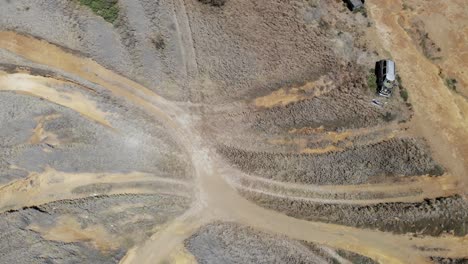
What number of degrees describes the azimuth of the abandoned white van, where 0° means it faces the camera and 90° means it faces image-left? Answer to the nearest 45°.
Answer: approximately 0°
